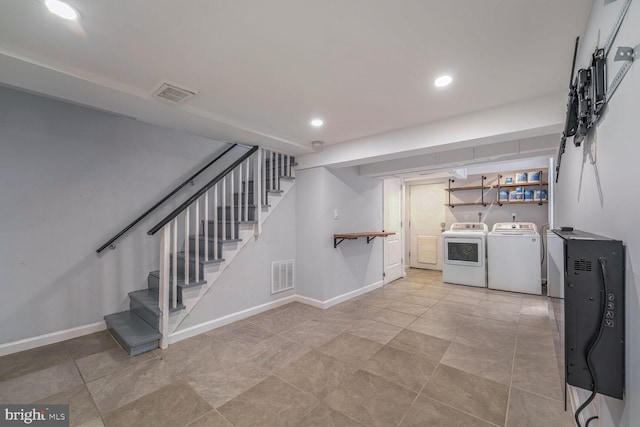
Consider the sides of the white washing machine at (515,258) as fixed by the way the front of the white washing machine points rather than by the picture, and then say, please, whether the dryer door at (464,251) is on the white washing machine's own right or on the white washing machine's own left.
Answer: on the white washing machine's own right

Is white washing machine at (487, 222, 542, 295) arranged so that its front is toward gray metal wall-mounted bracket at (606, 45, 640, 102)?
yes

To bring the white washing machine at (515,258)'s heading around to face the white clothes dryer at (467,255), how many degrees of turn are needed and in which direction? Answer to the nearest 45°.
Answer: approximately 90° to its right

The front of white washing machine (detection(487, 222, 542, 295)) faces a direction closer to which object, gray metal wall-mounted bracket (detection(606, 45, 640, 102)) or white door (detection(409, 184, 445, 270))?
the gray metal wall-mounted bracket

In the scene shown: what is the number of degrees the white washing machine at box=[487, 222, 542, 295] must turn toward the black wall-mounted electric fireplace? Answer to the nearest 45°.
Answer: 0° — it already faces it

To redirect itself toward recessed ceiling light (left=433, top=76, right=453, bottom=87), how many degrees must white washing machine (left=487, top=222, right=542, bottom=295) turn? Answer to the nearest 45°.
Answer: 0° — it already faces it

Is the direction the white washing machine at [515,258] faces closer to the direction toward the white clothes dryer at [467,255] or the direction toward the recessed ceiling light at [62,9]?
the recessed ceiling light

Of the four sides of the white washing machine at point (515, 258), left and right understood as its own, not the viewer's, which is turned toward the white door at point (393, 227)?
right

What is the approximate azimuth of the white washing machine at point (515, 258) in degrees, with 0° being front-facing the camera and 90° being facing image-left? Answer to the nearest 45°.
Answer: approximately 0°

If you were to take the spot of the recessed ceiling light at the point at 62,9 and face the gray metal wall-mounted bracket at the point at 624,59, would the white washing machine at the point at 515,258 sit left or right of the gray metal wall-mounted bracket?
left
